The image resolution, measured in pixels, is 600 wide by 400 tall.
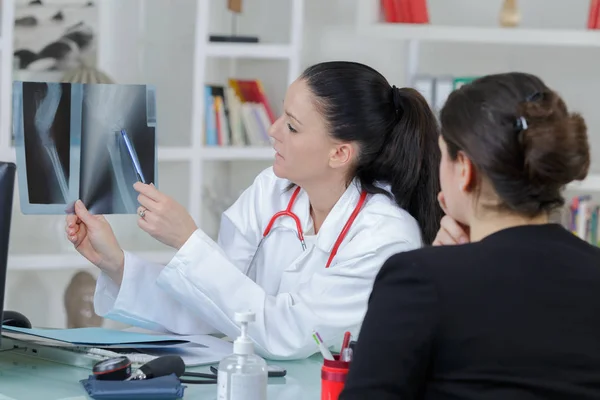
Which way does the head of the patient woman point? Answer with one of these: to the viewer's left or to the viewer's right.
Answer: to the viewer's left

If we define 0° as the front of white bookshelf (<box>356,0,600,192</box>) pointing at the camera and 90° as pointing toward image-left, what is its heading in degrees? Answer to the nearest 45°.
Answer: approximately 0°

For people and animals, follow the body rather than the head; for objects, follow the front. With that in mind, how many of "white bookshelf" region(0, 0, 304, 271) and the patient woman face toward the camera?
1

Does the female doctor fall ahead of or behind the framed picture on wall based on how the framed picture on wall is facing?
ahead

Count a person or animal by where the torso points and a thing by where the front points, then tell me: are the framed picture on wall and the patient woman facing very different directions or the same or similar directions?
very different directions

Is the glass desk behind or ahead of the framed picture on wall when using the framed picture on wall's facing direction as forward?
ahead

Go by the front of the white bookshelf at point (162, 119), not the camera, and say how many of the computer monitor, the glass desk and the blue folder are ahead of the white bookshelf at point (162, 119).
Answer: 3

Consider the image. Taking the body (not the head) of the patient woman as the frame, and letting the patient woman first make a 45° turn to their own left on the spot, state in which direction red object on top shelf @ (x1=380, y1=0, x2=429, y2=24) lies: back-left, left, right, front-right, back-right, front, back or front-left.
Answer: right

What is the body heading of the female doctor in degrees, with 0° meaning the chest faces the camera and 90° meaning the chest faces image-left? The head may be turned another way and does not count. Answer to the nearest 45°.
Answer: approximately 45°

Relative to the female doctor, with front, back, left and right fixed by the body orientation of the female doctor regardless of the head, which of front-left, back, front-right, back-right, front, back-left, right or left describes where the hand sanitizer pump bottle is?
front-left
